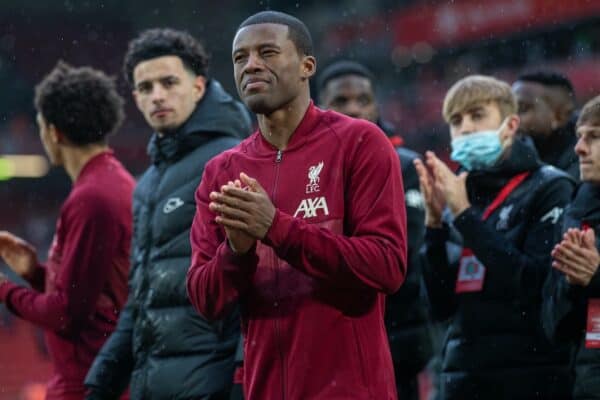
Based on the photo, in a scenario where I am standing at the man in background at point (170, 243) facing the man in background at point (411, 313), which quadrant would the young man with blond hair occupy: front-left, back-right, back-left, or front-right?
front-right

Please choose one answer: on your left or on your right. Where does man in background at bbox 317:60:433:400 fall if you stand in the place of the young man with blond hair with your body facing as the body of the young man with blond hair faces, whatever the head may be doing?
on your right

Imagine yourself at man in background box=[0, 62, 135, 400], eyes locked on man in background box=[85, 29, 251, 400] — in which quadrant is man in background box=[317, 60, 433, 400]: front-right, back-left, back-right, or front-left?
front-left

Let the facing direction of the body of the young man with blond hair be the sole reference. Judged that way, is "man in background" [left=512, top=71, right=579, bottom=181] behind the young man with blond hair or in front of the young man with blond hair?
behind

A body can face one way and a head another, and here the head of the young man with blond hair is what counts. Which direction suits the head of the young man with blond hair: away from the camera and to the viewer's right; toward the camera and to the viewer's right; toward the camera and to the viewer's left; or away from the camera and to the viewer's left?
toward the camera and to the viewer's left

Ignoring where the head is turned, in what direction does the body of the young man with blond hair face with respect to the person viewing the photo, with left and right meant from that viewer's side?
facing the viewer and to the left of the viewer

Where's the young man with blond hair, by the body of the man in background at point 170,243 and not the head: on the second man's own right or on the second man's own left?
on the second man's own left

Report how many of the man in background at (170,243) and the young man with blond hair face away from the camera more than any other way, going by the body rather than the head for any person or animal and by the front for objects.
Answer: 0

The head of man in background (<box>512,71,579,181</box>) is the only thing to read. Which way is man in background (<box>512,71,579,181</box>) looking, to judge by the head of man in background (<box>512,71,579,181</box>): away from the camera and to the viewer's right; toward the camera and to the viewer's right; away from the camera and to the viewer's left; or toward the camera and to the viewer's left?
toward the camera and to the viewer's left

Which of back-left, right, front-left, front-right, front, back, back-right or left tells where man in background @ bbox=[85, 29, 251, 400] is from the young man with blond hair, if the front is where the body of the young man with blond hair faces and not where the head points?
front-right

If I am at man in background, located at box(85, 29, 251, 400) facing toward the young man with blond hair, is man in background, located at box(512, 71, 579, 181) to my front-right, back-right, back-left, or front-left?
front-left

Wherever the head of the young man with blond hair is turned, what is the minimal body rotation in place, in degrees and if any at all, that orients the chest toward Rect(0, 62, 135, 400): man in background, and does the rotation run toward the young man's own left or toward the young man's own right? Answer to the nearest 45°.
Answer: approximately 45° to the young man's own right

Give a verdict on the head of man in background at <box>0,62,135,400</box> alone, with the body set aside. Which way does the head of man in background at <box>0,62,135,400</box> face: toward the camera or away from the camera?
away from the camera

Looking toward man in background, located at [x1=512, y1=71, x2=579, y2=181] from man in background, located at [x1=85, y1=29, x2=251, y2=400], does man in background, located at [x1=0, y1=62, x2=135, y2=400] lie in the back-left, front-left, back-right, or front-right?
back-left
